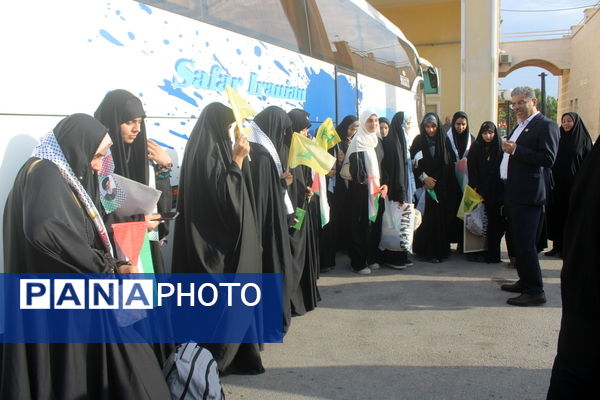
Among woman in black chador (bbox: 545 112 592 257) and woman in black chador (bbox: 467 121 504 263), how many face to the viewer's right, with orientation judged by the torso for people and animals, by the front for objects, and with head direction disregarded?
0

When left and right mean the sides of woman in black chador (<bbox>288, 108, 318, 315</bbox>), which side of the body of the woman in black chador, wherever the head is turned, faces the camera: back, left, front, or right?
right

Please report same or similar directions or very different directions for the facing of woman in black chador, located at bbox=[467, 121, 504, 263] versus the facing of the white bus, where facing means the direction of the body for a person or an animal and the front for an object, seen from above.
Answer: very different directions

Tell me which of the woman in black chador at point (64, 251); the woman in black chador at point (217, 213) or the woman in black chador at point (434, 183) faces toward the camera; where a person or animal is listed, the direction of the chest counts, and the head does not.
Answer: the woman in black chador at point (434, 183)

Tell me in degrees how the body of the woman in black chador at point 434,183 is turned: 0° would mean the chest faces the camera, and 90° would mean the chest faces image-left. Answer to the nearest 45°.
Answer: approximately 0°

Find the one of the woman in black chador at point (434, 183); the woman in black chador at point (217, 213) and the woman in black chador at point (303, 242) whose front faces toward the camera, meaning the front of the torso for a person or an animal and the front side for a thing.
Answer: the woman in black chador at point (434, 183)

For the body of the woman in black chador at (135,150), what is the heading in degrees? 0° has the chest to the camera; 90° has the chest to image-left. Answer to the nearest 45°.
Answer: approximately 315°

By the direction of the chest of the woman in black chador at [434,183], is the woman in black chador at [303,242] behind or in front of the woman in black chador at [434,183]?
in front

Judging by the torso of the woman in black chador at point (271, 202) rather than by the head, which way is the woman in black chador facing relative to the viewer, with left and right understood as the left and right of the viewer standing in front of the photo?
facing to the right of the viewer

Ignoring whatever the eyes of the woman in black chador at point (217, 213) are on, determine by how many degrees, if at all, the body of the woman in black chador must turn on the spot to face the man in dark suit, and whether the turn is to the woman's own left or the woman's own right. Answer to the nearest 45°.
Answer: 0° — they already face them

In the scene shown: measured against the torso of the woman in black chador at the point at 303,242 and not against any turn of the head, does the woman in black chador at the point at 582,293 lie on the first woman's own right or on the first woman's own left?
on the first woman's own right
